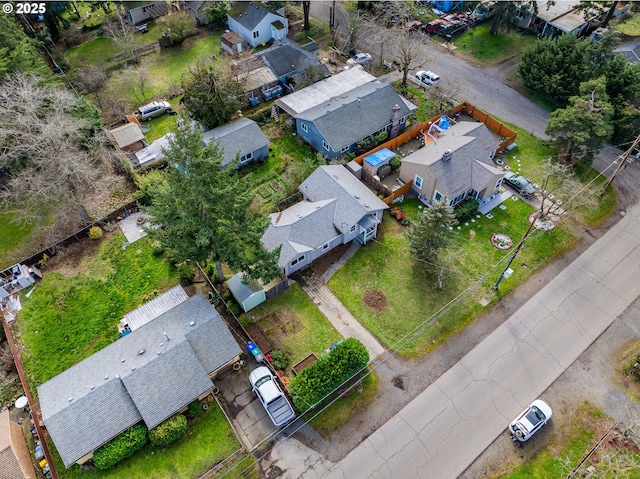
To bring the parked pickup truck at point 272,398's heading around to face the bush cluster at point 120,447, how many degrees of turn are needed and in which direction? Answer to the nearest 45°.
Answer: approximately 45° to its left

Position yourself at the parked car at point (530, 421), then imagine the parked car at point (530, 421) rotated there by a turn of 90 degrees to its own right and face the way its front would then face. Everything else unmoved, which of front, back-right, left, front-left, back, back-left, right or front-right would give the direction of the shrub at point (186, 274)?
back-right

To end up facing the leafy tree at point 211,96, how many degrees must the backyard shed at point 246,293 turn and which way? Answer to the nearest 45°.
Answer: approximately 135° to its left

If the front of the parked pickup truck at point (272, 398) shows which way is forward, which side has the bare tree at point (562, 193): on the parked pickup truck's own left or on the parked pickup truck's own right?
on the parked pickup truck's own right

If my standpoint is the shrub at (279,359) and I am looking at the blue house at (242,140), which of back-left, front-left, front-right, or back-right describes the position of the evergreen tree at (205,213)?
front-left

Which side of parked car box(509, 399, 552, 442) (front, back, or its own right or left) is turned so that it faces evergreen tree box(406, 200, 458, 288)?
left

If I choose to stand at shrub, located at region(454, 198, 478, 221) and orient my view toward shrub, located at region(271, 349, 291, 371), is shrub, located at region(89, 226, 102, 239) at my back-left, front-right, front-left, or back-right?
front-right

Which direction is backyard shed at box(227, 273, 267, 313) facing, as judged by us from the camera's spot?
facing the viewer and to the right of the viewer

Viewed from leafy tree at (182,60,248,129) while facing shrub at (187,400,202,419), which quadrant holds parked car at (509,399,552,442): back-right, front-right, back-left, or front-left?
front-left

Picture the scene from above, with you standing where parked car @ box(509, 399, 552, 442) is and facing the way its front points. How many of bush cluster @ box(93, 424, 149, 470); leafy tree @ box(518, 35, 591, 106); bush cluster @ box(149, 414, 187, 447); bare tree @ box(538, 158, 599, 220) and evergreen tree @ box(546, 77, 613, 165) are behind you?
2

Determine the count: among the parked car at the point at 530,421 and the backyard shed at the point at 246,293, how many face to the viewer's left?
0

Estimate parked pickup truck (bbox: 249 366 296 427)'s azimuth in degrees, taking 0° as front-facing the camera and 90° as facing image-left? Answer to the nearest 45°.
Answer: approximately 135°

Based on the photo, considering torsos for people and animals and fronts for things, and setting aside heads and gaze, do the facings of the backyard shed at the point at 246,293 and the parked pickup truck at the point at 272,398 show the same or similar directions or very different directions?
very different directions

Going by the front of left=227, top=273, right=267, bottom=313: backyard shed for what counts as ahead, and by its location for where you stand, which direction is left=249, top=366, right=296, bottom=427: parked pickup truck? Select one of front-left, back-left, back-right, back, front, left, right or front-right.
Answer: front-right

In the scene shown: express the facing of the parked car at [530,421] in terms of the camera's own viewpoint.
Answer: facing away from the viewer and to the right of the viewer

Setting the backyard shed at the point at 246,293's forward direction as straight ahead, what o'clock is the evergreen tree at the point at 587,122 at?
The evergreen tree is roughly at 10 o'clock from the backyard shed.

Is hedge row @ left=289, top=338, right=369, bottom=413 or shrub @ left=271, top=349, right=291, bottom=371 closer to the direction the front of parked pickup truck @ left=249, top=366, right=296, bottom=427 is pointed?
the shrub

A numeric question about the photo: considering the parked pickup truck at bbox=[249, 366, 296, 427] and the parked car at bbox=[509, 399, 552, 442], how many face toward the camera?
0
